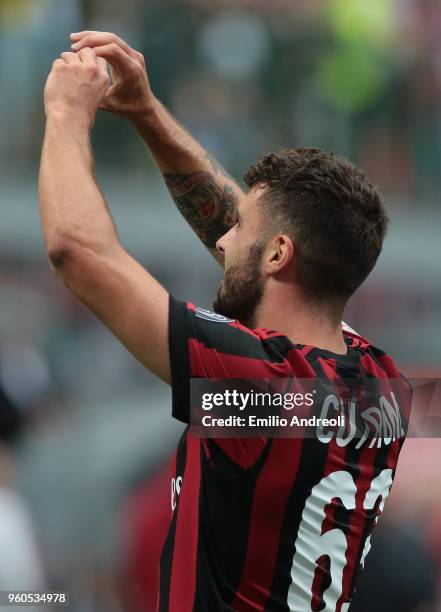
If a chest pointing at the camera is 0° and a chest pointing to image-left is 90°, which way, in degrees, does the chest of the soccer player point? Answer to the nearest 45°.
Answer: approximately 135°
